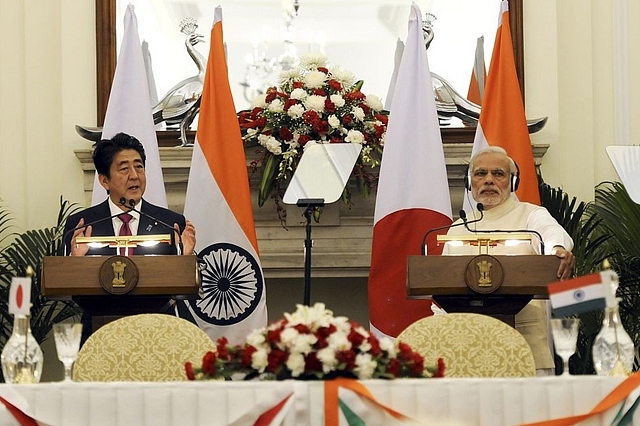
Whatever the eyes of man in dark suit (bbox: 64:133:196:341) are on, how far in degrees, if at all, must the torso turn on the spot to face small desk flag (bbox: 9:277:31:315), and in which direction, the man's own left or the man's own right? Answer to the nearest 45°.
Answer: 0° — they already face it

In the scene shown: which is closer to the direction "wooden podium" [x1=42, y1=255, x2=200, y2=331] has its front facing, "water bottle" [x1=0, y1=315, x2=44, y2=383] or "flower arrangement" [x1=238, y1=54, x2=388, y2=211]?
the water bottle

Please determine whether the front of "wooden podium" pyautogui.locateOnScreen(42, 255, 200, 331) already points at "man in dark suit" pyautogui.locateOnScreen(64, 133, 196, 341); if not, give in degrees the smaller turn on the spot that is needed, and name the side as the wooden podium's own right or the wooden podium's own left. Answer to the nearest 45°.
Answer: approximately 180°

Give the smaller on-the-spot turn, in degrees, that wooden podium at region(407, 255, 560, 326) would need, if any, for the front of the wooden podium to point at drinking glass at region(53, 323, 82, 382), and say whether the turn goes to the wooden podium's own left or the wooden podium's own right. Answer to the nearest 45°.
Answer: approximately 45° to the wooden podium's own right

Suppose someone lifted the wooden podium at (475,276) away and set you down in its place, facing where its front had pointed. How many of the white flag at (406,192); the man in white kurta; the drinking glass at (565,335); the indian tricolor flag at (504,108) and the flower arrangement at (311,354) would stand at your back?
3

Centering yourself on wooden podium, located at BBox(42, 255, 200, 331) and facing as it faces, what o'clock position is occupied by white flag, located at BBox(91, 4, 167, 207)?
The white flag is roughly at 6 o'clock from the wooden podium.

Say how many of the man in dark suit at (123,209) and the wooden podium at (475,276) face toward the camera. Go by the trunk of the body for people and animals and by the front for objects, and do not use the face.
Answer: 2

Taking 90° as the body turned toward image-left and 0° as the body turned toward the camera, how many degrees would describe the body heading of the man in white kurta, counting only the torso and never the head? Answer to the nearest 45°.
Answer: approximately 45°

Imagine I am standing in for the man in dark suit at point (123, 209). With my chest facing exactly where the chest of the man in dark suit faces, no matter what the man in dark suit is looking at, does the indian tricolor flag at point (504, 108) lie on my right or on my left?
on my left

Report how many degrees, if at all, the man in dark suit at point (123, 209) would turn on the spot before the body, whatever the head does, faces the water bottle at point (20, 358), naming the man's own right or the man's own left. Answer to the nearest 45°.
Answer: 0° — they already face it
